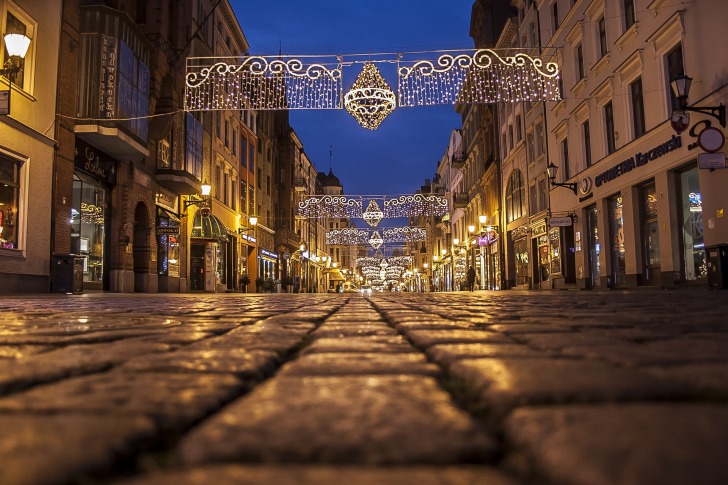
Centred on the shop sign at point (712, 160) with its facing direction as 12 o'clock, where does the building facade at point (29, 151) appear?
The building facade is roughly at 2 o'clock from the shop sign.

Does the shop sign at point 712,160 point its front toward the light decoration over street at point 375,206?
no

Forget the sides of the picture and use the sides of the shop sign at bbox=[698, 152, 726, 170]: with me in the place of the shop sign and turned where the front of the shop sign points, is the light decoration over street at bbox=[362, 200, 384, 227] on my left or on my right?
on my right

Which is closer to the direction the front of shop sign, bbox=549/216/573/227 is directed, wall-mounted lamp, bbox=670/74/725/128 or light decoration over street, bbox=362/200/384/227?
the wall-mounted lamp

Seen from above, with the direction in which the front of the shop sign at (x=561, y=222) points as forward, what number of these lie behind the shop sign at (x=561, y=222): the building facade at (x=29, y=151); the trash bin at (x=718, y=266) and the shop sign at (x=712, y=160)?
0

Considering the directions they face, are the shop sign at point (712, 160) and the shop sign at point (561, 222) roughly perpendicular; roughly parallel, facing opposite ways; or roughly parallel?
roughly parallel

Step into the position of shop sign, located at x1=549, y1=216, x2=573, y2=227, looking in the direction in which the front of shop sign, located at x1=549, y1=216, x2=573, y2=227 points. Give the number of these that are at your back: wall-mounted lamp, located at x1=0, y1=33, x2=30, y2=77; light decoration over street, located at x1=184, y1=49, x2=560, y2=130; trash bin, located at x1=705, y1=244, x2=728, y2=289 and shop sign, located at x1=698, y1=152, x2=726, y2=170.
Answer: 0

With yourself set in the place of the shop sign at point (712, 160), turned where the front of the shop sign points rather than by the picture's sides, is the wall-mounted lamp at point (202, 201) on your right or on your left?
on your right

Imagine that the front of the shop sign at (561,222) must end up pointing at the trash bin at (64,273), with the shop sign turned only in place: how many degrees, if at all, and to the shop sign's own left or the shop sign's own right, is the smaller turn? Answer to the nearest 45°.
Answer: approximately 45° to the shop sign's own right

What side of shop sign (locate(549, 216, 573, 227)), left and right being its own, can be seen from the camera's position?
front

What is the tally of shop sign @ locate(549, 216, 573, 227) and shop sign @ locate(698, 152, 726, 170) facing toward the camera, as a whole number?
2

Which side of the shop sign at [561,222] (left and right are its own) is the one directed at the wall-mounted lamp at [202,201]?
right

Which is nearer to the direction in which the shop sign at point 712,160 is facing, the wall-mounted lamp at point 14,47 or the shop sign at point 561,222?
the wall-mounted lamp

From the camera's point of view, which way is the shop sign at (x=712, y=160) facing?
toward the camera

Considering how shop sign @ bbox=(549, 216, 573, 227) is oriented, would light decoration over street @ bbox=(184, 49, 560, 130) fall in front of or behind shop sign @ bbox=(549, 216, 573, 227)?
in front
